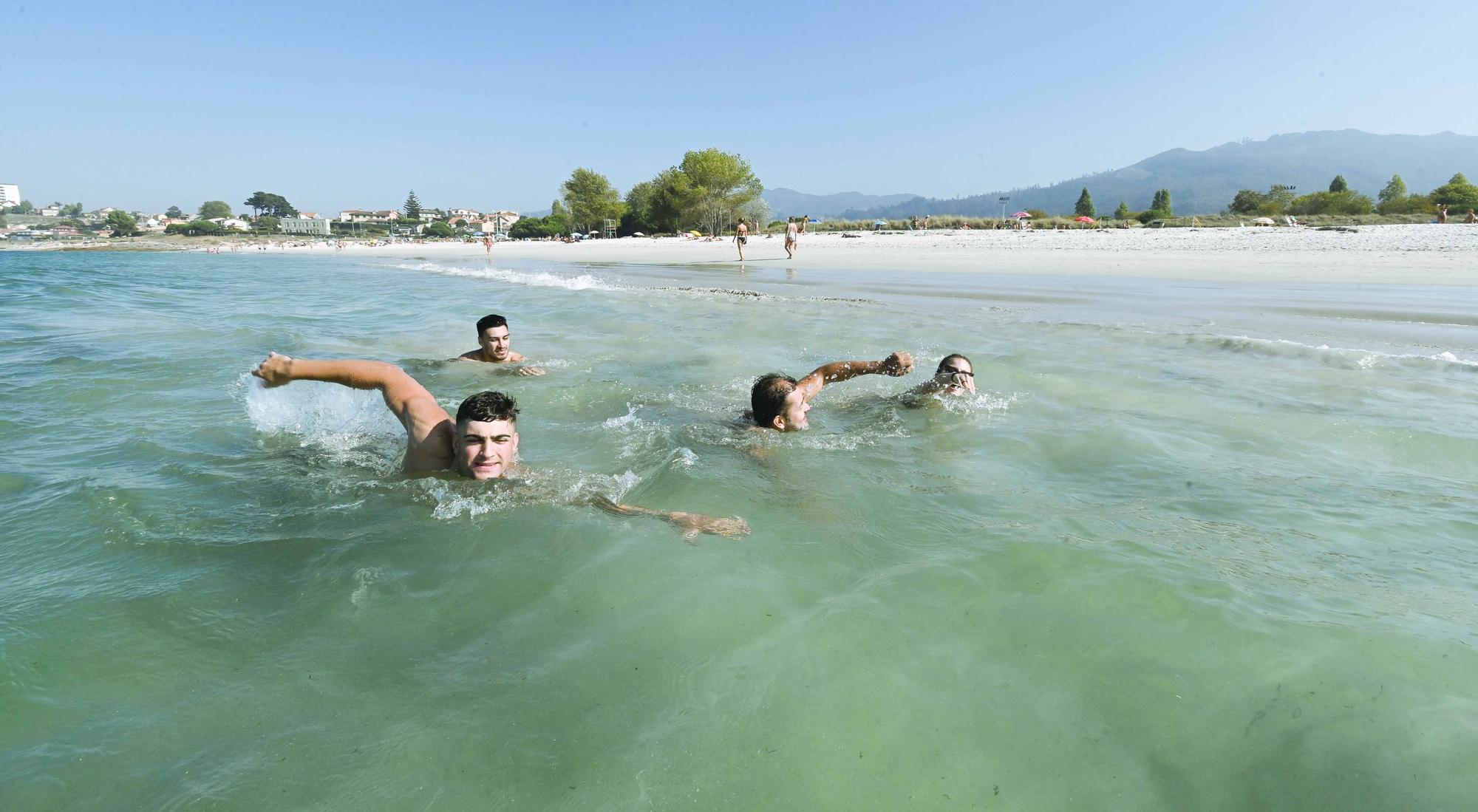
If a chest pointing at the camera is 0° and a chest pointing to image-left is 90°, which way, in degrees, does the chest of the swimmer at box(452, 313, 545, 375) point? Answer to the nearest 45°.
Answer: approximately 315°

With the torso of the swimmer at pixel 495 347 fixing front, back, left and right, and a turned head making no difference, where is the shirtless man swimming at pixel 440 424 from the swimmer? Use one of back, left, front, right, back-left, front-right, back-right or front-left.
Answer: front-right

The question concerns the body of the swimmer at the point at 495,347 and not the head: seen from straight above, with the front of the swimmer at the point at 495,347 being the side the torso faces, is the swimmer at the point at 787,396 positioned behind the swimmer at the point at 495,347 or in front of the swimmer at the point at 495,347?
in front

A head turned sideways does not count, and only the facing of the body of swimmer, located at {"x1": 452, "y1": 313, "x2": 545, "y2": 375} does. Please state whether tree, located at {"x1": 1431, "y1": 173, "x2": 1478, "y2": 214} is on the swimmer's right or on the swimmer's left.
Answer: on the swimmer's left
